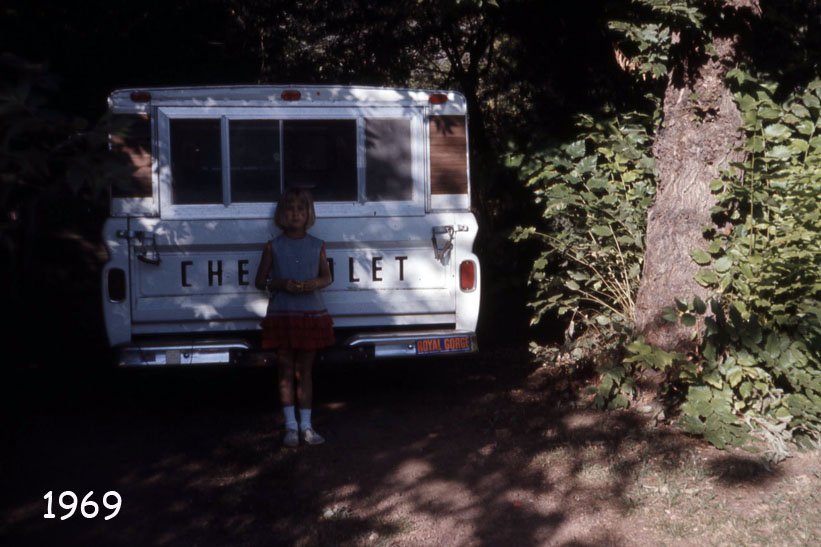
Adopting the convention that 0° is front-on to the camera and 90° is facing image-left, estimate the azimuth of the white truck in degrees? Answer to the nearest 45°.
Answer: approximately 180°

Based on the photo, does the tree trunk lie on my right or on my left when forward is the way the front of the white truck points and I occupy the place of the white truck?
on my right

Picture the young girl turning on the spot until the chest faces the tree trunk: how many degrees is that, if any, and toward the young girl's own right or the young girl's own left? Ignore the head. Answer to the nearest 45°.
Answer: approximately 90° to the young girl's own left

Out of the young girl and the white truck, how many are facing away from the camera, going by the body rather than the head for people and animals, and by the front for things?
1

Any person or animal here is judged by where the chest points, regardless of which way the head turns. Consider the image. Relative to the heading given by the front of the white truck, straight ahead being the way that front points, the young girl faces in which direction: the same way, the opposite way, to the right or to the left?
the opposite way
